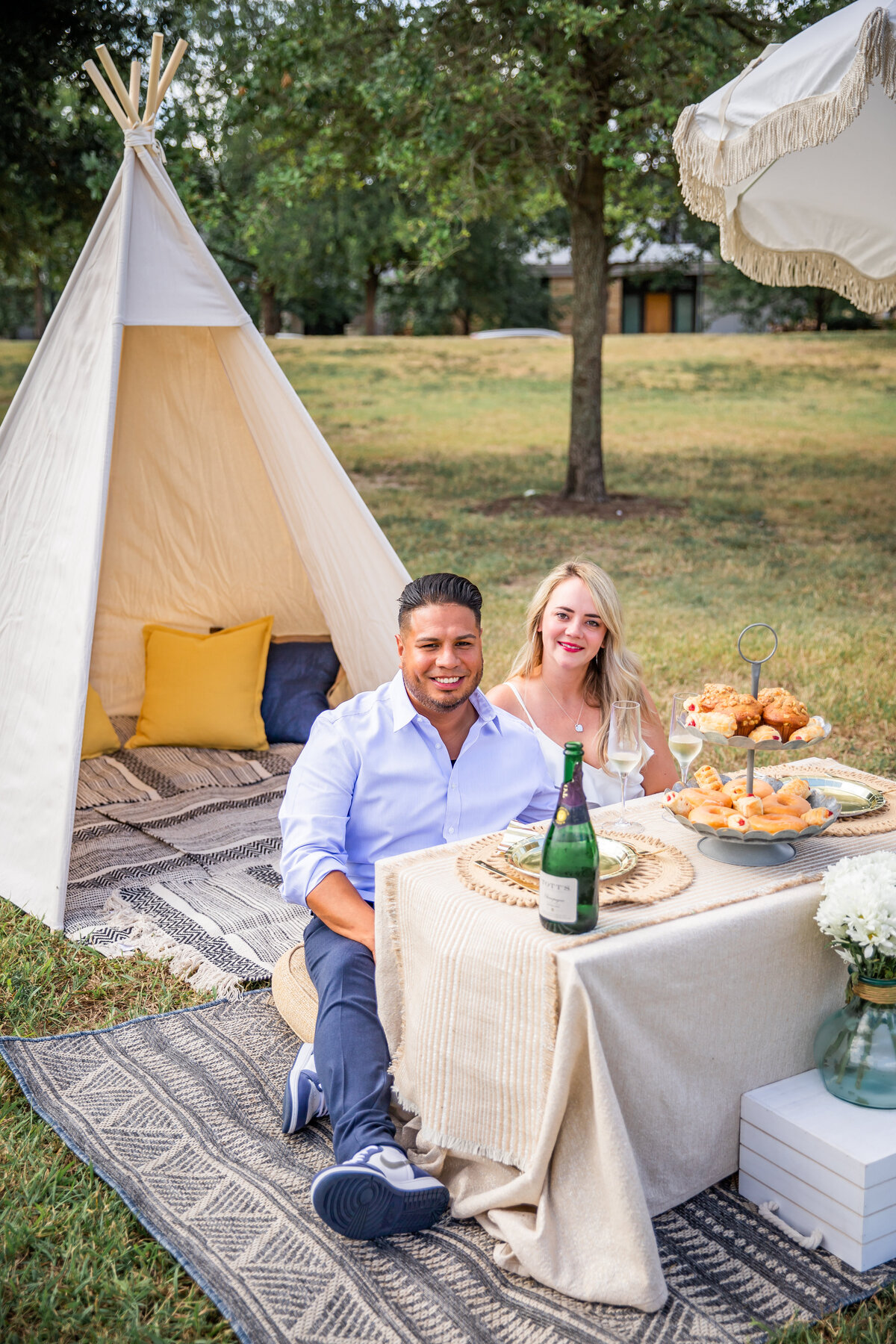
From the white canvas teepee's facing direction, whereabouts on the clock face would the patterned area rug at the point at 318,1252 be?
The patterned area rug is roughly at 1 o'clock from the white canvas teepee.

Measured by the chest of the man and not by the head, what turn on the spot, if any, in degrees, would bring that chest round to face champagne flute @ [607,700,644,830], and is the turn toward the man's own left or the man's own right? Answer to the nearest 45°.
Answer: approximately 45° to the man's own left

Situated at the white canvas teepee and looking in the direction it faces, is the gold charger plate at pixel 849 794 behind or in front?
in front

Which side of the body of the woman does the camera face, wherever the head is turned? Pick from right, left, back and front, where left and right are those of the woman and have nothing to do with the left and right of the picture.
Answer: front

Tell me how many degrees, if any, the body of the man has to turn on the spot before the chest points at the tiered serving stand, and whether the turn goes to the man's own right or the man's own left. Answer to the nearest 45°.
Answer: approximately 45° to the man's own left

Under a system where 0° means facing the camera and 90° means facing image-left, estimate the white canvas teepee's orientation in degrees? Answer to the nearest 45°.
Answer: approximately 315°

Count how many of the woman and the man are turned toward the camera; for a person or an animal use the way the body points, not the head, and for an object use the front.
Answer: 2

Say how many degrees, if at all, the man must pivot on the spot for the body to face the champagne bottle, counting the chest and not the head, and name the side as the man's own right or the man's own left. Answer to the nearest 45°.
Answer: approximately 45° to the man's own left

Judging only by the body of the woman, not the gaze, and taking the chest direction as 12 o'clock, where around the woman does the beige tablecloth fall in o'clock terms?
The beige tablecloth is roughly at 12 o'clock from the woman.

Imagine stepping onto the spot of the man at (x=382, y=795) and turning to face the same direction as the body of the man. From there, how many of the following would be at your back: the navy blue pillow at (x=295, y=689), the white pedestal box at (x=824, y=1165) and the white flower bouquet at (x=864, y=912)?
1

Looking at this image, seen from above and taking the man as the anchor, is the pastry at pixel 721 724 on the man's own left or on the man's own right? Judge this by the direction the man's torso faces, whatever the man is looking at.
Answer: on the man's own left
